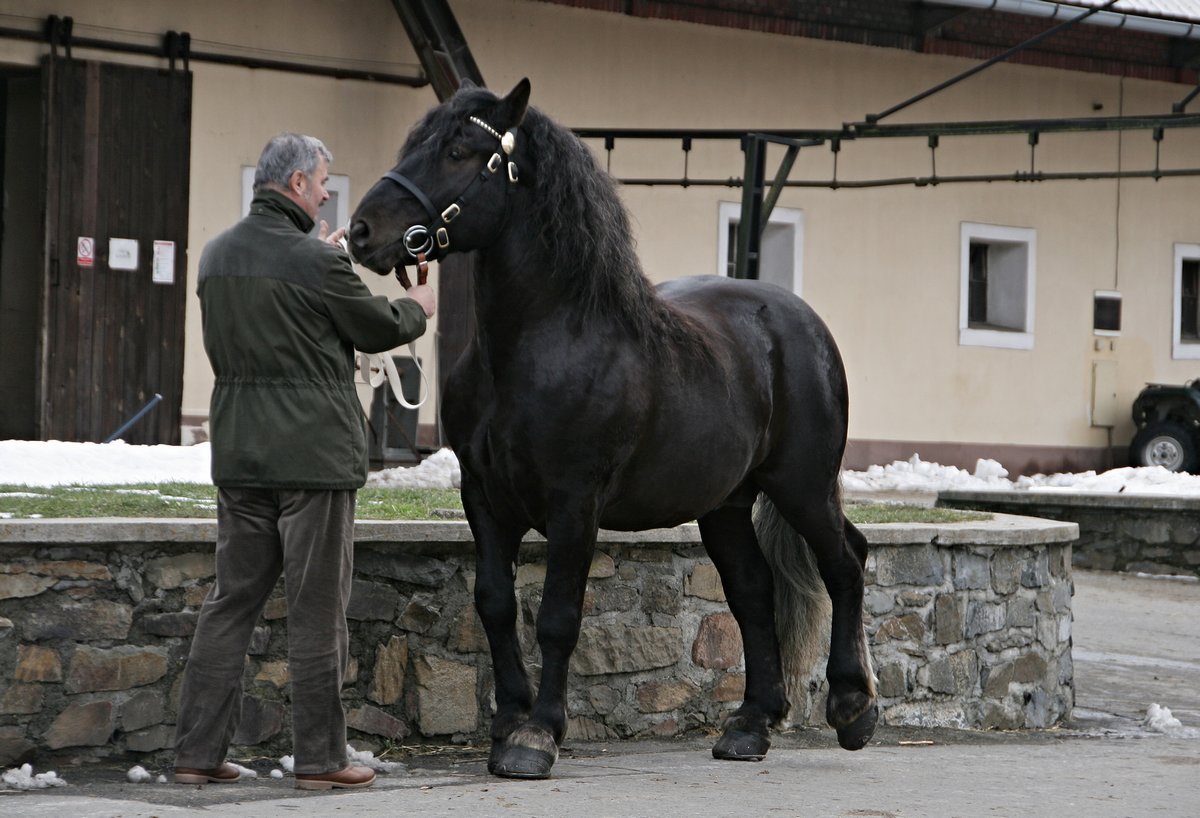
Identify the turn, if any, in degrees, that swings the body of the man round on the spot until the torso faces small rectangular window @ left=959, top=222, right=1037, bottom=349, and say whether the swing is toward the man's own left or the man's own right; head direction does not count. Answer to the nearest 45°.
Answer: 0° — they already face it

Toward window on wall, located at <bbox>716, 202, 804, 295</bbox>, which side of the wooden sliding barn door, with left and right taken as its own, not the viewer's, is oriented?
left

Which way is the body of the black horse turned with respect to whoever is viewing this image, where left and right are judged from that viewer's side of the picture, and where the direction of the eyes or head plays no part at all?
facing the viewer and to the left of the viewer

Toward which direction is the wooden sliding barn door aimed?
toward the camera

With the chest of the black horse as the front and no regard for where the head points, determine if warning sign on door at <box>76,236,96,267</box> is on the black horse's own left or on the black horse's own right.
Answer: on the black horse's own right

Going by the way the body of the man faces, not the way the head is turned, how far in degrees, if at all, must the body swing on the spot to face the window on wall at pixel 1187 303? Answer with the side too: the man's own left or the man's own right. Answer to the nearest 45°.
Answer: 0° — they already face it

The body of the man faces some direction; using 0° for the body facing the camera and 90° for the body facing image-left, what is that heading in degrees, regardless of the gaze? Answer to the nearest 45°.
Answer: approximately 225°

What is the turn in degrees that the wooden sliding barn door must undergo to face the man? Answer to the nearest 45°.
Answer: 0° — it already faces them

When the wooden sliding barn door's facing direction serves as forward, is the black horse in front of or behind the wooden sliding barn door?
in front
